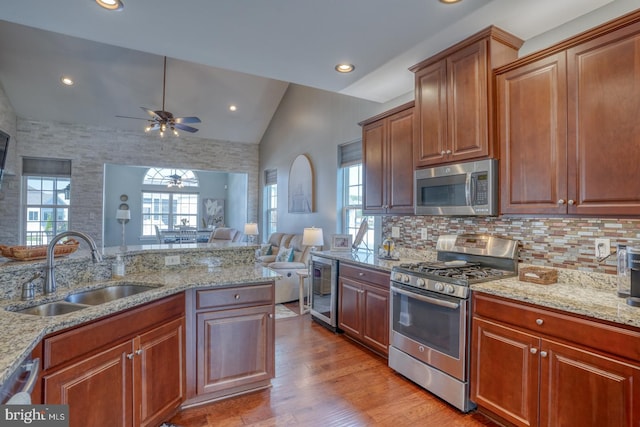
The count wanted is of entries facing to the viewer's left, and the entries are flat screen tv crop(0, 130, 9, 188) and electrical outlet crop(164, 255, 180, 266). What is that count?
0

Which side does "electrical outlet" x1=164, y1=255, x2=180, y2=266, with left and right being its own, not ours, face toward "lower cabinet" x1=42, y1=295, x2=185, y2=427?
front

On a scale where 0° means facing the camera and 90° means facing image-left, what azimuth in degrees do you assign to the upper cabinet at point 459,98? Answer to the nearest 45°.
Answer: approximately 45°

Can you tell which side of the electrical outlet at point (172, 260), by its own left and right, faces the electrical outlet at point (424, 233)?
left

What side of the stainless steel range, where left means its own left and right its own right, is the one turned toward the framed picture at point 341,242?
right

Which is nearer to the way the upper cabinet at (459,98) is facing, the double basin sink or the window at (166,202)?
the double basin sink

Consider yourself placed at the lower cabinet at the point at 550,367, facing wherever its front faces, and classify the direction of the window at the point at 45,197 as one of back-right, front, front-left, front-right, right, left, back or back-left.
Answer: front-right

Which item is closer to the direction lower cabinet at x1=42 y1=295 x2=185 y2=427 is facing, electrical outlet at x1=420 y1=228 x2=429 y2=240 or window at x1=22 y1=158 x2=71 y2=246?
the electrical outlet

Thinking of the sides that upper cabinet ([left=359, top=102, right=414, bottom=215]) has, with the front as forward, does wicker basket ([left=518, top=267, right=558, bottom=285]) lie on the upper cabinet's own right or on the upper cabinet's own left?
on the upper cabinet's own left

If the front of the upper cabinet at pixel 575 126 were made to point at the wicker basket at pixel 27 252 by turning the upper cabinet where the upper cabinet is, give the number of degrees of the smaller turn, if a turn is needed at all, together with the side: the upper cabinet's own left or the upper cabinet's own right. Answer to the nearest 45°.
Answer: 0° — it already faces it

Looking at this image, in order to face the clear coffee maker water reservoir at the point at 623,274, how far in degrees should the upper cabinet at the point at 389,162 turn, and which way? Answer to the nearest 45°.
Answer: approximately 90° to its left

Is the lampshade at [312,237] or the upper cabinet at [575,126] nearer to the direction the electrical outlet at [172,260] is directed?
the upper cabinet

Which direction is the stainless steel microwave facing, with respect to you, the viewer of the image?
facing the viewer and to the left of the viewer

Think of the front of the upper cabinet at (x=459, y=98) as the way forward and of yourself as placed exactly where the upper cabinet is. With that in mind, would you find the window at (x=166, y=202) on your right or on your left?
on your right

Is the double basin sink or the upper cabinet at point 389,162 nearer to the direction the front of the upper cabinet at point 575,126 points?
the double basin sink

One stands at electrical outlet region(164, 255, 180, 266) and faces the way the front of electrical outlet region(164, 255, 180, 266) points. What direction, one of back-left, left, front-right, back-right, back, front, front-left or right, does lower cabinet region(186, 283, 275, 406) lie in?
front-left
